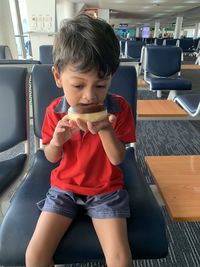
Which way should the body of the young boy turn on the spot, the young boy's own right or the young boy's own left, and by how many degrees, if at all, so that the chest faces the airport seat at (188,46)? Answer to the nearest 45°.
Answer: approximately 135° to the young boy's own left

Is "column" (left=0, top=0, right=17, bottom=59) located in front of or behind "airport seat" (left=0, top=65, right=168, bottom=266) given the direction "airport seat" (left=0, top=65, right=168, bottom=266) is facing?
behind

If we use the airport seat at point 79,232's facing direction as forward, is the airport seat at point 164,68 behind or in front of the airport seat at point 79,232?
behind

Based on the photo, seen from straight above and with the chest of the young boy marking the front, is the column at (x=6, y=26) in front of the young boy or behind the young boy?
behind

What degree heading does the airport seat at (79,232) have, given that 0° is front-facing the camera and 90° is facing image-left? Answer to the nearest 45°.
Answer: approximately 0°

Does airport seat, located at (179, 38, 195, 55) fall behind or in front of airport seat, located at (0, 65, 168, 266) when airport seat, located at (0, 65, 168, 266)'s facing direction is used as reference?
behind
